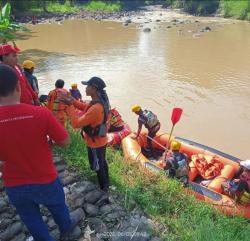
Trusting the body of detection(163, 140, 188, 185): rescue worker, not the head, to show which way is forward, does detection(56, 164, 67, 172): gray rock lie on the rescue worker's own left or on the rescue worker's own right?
on the rescue worker's own left

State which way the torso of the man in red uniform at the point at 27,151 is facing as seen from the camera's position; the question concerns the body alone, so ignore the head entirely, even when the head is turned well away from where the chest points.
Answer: away from the camera

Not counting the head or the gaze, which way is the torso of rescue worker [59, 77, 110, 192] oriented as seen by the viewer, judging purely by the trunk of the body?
to the viewer's left

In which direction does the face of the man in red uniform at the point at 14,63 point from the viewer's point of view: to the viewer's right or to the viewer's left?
to the viewer's right

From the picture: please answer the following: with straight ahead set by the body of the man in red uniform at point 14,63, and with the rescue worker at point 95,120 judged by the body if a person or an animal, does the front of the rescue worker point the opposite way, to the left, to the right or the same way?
the opposite way
